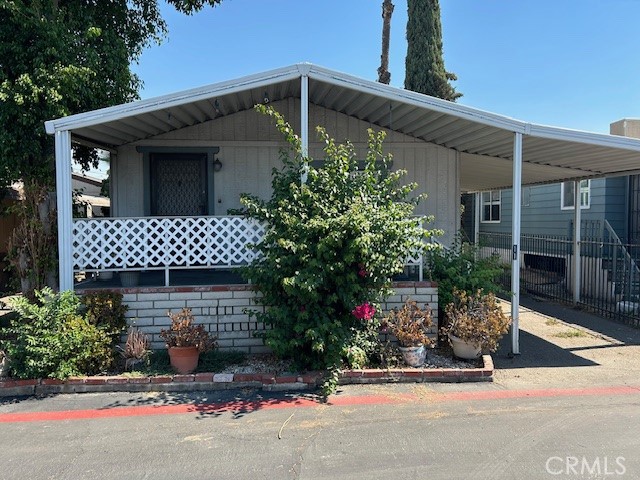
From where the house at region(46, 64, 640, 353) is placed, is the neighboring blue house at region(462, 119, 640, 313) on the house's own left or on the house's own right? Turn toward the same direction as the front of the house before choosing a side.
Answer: on the house's own left

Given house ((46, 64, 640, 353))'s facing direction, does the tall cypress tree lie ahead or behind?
behind

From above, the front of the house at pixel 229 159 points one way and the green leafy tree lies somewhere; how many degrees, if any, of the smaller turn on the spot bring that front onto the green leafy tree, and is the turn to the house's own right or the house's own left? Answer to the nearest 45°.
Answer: approximately 90° to the house's own right

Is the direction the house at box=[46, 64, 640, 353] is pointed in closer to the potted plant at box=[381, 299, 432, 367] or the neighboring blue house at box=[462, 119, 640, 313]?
the potted plant

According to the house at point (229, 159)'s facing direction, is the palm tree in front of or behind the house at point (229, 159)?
behind

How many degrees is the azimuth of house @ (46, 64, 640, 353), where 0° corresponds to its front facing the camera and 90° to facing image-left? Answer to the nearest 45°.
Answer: approximately 0°

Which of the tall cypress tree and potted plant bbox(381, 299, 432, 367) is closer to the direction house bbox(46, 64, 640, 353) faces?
the potted plant

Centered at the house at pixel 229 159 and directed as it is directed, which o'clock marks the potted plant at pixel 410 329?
The potted plant is roughly at 10 o'clock from the house.
